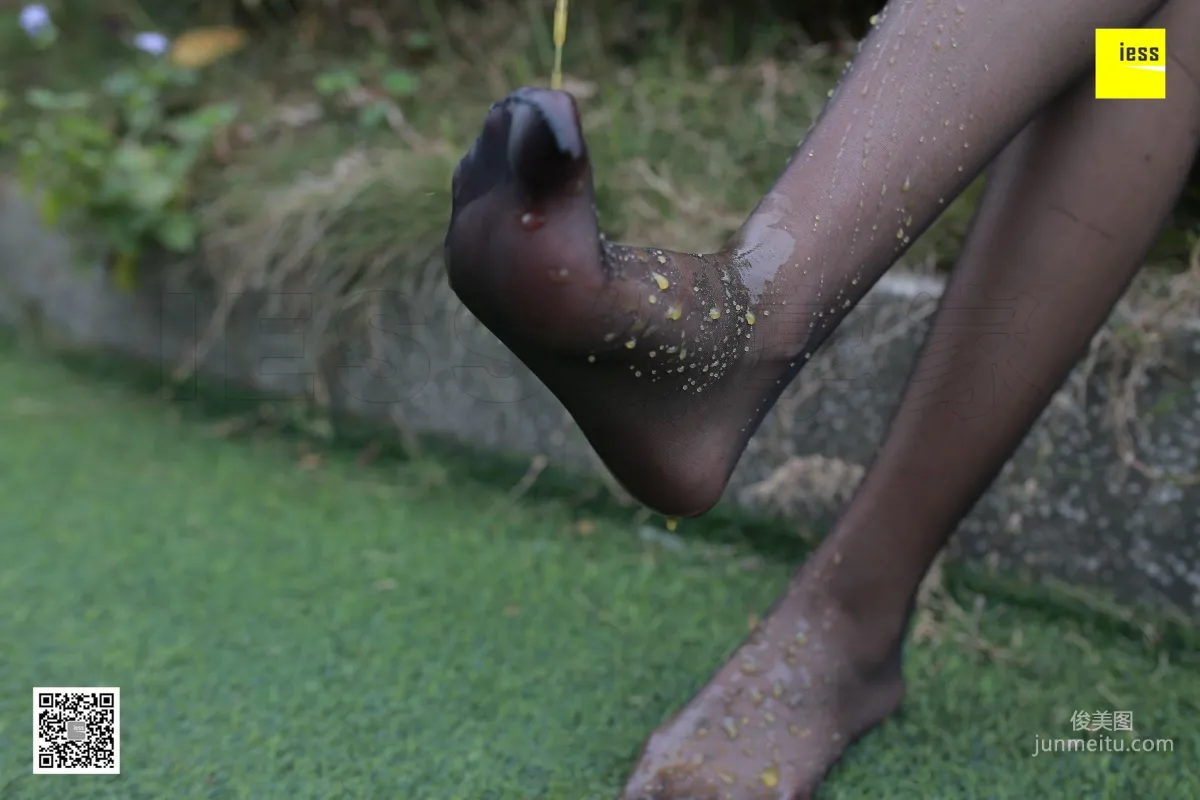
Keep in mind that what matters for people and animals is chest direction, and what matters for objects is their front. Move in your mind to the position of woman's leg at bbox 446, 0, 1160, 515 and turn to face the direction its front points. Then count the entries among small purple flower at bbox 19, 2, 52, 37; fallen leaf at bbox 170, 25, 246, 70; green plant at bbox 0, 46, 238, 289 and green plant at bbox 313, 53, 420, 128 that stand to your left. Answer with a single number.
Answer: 0

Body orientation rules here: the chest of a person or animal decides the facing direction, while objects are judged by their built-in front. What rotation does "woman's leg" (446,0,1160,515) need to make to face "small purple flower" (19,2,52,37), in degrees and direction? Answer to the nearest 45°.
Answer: approximately 45° to its right

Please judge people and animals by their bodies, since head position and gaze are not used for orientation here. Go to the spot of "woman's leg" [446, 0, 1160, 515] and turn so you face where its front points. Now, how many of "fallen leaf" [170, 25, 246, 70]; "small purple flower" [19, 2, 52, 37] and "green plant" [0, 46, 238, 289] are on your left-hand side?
0

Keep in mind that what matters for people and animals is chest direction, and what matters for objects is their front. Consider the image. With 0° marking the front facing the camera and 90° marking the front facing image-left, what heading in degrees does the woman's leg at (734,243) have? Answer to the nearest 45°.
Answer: approximately 90°

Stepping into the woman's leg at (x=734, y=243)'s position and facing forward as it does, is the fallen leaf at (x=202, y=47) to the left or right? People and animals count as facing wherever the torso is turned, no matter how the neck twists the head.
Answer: on its right
